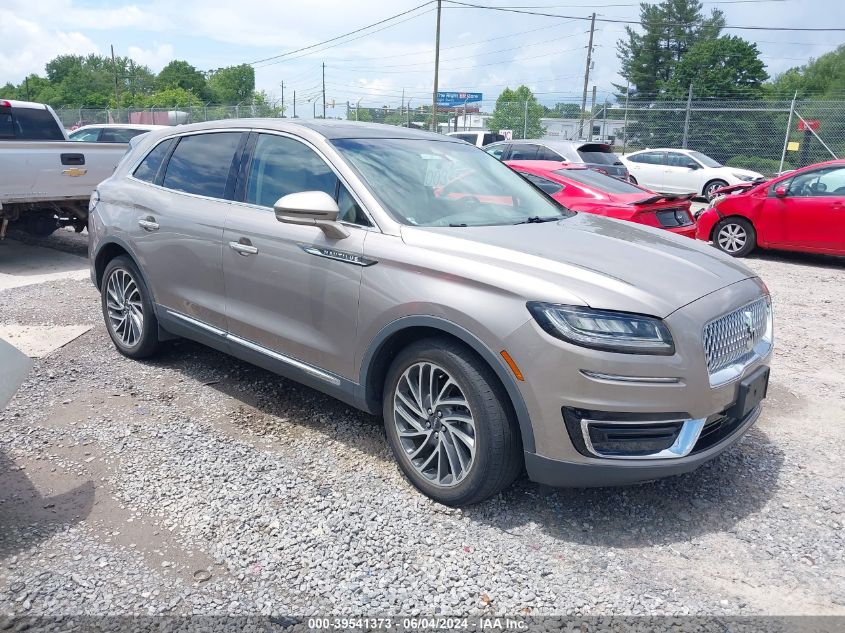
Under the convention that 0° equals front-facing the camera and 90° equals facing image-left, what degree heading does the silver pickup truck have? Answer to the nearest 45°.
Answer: approximately 135°

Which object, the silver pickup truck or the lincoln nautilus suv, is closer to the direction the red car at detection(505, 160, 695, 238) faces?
the silver pickup truck

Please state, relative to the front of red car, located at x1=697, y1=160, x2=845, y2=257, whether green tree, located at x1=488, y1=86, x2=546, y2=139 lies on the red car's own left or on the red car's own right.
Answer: on the red car's own right

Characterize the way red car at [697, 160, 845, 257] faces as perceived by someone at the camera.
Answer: facing to the left of the viewer

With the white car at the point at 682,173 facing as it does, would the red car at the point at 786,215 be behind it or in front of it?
in front

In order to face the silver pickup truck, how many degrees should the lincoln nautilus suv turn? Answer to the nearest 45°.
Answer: approximately 180°

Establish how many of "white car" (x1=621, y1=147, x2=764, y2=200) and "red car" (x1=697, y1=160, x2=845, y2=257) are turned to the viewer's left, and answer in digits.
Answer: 1

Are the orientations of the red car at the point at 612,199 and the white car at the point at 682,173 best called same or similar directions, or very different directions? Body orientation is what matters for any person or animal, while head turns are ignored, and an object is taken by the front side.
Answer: very different directions

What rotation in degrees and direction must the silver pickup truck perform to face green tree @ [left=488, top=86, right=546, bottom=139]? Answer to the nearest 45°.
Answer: approximately 90° to its right

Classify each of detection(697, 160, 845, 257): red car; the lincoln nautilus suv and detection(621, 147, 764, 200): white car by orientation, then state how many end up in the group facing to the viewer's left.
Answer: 1

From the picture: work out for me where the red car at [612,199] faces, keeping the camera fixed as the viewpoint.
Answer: facing away from the viewer and to the left of the viewer

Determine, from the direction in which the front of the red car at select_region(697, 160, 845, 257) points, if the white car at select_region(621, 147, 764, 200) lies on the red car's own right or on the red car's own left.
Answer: on the red car's own right

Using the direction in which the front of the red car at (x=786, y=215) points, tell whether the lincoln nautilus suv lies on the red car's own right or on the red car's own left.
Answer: on the red car's own left

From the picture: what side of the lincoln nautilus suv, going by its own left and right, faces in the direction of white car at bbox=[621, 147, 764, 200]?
left

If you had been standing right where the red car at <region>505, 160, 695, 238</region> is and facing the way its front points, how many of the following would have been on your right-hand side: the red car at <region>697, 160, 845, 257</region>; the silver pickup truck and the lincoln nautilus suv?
1

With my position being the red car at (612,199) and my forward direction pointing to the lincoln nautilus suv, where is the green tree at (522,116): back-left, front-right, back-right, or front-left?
back-right
